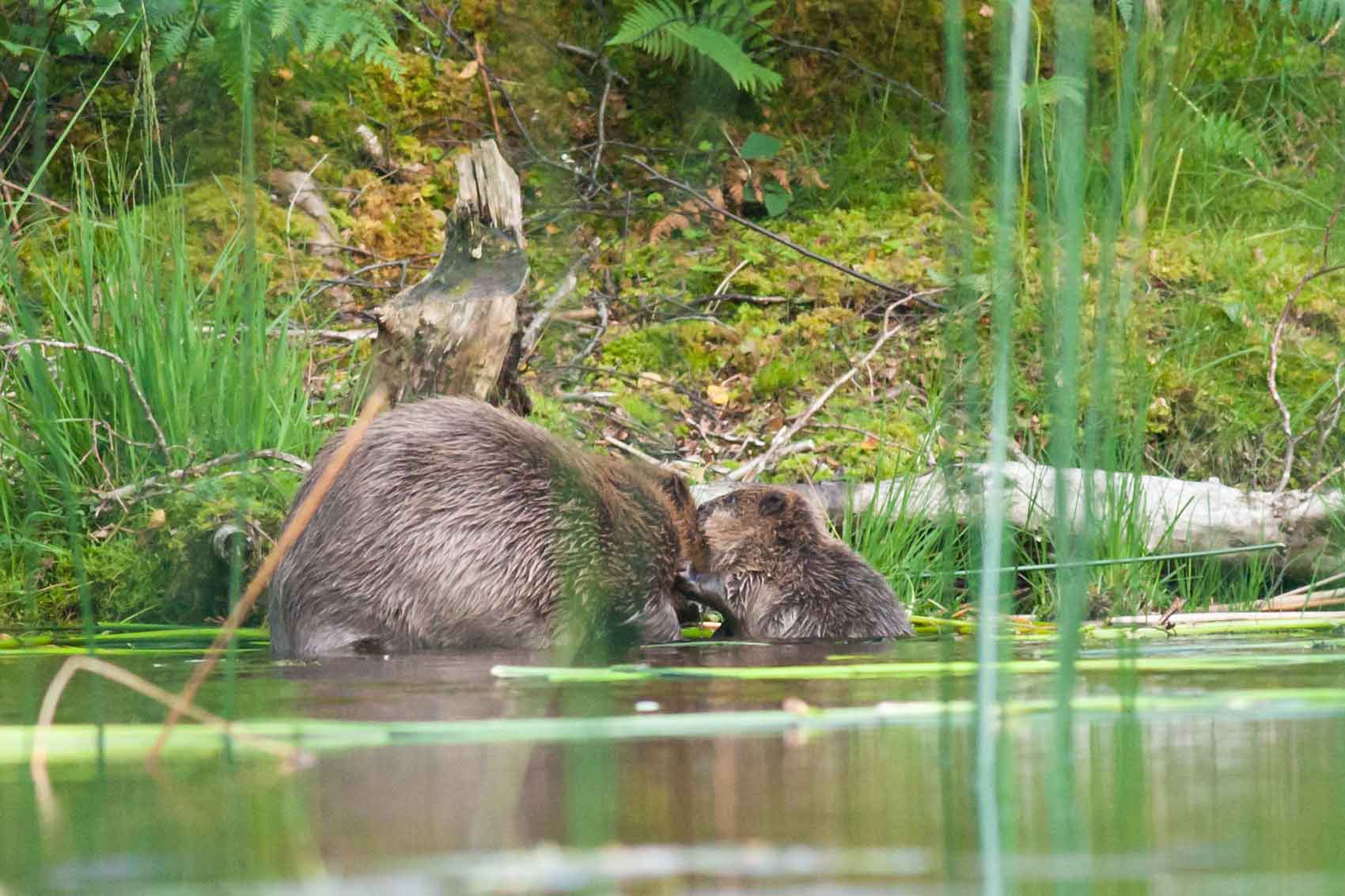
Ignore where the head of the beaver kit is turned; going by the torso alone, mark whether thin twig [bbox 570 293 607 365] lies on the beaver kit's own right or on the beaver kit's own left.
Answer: on the beaver kit's own right

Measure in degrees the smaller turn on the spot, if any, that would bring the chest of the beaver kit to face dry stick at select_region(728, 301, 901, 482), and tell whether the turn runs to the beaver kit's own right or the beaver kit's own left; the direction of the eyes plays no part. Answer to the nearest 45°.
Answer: approximately 90° to the beaver kit's own right

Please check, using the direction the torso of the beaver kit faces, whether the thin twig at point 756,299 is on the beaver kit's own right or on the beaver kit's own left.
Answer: on the beaver kit's own right

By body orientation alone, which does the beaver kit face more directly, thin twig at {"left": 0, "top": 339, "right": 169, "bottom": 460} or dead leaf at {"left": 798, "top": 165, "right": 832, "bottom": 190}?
the thin twig

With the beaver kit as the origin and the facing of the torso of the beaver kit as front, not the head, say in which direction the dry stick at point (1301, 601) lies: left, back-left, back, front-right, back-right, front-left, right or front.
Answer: back

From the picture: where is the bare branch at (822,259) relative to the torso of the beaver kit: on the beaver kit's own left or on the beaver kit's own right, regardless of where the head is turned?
on the beaver kit's own right

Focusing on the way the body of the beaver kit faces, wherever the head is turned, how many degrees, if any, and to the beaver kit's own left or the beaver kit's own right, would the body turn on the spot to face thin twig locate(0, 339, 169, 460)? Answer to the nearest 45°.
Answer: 0° — it already faces it

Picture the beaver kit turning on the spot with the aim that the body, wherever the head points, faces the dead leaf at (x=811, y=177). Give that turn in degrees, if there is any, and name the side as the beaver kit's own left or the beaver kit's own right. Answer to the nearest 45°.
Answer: approximately 90° to the beaver kit's own right

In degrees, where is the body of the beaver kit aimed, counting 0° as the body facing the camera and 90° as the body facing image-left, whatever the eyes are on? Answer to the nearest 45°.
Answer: approximately 90°

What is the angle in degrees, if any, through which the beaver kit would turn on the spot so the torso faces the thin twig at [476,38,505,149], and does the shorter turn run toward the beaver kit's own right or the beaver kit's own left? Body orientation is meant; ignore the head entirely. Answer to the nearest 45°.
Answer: approximately 90° to the beaver kit's own right

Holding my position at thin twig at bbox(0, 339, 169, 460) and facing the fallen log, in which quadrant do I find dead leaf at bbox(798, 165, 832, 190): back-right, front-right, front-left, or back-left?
front-left

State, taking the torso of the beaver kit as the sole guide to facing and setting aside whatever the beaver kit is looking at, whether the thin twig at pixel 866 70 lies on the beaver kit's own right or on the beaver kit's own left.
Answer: on the beaver kit's own right

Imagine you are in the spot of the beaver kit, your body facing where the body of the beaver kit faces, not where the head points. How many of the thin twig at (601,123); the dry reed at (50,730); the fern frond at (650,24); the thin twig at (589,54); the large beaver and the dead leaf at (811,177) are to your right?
4

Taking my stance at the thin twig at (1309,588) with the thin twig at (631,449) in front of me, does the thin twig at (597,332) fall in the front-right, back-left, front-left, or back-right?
front-right

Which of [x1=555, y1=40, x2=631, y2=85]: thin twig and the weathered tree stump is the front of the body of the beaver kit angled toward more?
the weathered tree stump

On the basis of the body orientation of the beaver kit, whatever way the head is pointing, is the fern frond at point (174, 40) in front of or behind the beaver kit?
in front

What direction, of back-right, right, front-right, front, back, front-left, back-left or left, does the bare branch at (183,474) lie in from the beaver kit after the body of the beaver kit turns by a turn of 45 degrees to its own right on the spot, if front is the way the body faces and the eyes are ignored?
front-left

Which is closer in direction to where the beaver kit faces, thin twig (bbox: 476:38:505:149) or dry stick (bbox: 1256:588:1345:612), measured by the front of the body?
the thin twig
